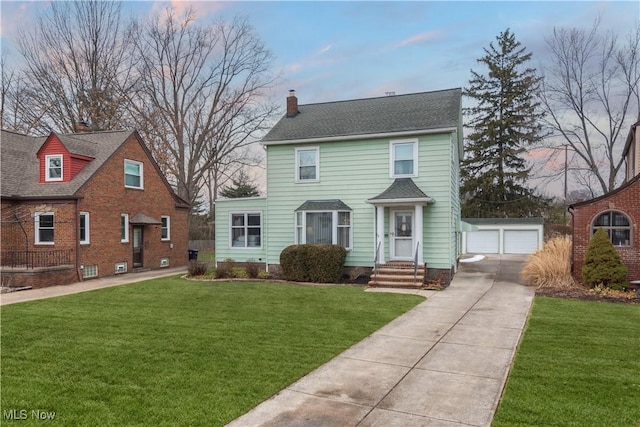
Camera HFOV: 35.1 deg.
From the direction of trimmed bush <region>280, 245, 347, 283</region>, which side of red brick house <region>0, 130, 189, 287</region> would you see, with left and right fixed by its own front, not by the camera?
left

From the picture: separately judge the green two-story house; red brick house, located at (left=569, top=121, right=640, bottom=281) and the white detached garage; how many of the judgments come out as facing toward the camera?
3

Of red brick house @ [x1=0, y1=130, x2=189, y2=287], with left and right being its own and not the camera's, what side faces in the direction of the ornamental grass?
left

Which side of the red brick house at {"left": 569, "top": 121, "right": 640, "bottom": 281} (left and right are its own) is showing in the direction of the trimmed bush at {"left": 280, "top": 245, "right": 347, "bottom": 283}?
right

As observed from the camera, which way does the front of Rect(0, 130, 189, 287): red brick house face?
facing the viewer and to the left of the viewer

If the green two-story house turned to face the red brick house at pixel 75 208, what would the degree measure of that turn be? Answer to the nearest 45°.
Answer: approximately 90° to its right

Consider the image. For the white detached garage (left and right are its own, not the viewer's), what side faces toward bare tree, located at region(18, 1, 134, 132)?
right
